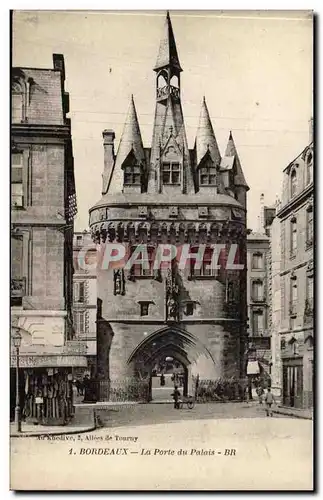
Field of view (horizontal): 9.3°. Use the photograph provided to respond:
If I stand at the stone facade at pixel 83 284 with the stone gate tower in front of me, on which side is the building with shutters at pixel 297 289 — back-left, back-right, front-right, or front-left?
front-right

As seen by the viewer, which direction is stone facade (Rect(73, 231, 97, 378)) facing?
toward the camera

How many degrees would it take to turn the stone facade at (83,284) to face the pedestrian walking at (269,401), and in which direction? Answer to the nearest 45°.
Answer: approximately 90° to its left

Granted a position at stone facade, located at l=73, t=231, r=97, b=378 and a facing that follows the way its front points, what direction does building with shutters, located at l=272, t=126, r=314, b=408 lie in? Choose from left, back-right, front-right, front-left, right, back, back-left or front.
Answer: left

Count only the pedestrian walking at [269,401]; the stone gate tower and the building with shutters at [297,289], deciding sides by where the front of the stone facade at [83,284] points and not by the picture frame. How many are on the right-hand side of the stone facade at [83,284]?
0

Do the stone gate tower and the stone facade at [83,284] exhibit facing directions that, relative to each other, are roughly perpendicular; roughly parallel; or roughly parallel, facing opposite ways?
roughly parallel

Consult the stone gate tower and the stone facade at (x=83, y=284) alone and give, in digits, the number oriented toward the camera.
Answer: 2

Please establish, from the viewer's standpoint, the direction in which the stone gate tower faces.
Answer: facing the viewer
